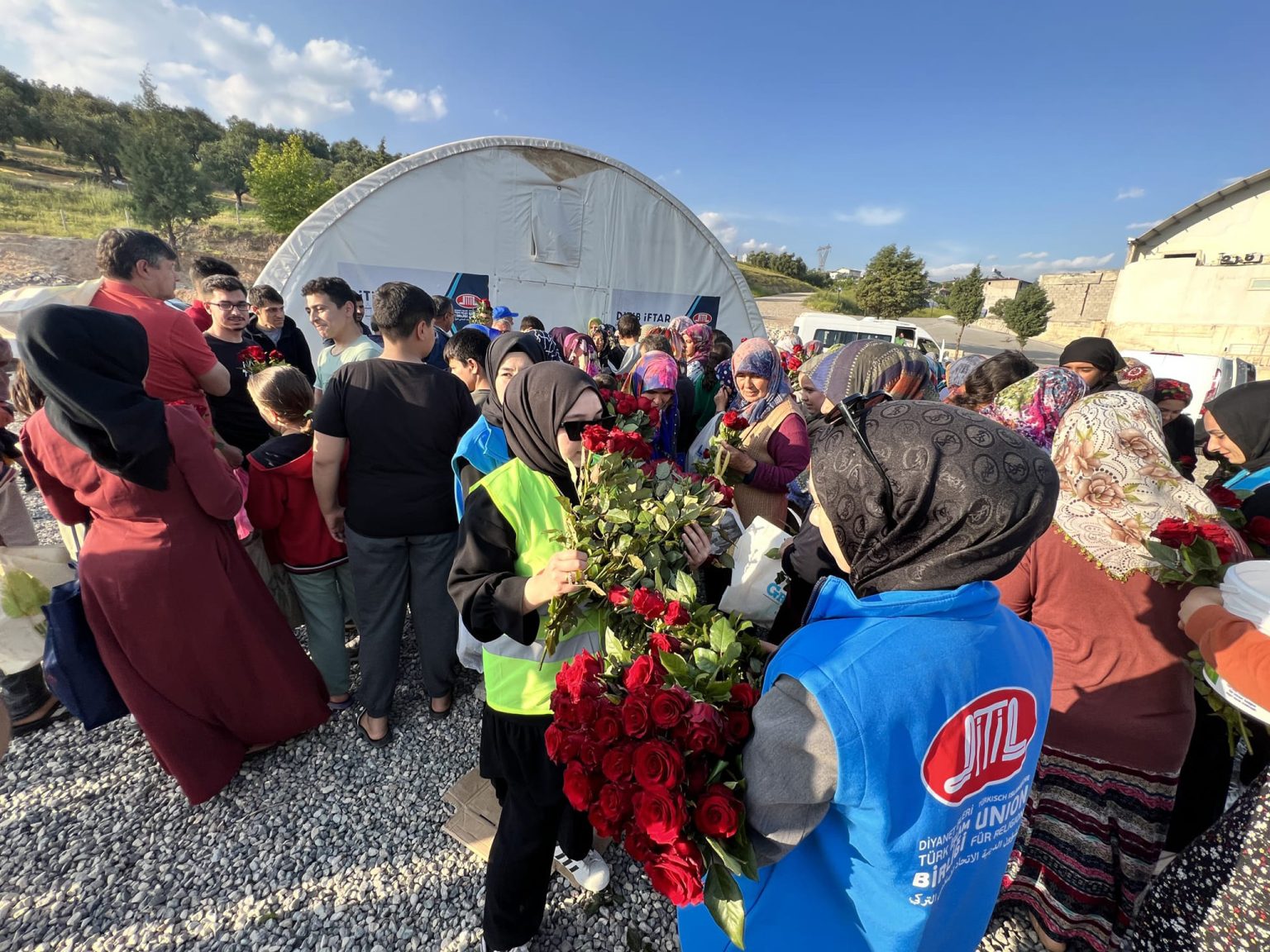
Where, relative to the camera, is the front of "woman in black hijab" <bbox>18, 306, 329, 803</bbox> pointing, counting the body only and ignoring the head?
away from the camera

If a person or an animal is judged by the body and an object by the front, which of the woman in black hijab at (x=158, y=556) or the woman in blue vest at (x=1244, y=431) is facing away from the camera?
the woman in black hijab

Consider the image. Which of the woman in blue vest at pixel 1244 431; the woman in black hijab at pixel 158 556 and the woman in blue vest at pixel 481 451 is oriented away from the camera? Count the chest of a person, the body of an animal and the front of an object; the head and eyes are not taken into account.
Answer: the woman in black hijab

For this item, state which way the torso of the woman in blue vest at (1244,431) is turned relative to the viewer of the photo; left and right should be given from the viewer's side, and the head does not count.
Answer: facing to the left of the viewer

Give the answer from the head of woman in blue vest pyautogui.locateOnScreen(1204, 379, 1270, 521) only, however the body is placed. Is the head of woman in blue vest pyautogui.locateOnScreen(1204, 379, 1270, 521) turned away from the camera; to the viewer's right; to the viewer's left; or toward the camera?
to the viewer's left

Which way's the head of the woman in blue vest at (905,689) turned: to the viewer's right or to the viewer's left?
to the viewer's left
